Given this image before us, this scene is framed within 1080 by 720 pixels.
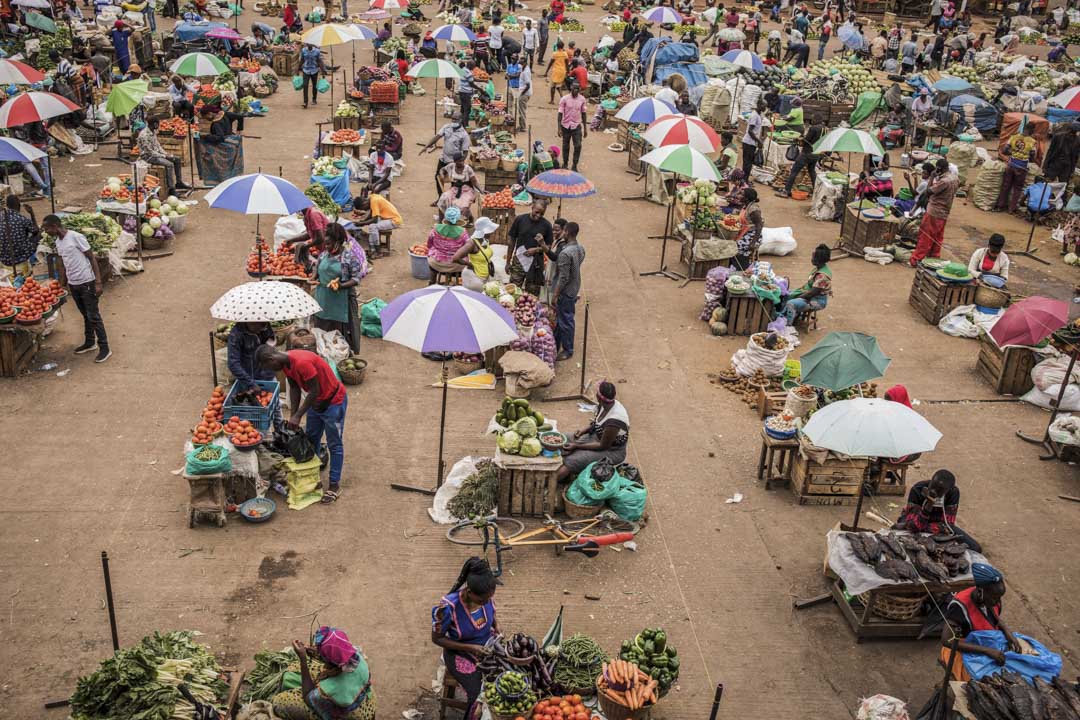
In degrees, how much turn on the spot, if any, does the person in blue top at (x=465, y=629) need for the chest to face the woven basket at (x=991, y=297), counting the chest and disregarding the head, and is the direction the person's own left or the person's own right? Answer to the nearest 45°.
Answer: approximately 90° to the person's own left

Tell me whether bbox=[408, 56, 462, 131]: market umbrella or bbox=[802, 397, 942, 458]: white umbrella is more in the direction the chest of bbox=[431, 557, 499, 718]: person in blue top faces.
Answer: the white umbrella

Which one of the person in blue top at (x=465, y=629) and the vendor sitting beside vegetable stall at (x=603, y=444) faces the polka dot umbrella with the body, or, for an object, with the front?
the vendor sitting beside vegetable stall

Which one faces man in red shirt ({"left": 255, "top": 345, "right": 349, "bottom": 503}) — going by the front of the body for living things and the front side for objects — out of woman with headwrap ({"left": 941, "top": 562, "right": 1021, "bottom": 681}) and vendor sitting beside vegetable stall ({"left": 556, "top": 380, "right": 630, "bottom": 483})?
the vendor sitting beside vegetable stall

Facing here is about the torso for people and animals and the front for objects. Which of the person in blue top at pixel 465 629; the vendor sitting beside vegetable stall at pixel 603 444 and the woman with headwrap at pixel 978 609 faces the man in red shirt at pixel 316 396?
the vendor sitting beside vegetable stall

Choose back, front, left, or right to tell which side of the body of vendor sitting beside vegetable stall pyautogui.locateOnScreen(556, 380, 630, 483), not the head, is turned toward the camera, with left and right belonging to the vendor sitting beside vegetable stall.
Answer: left

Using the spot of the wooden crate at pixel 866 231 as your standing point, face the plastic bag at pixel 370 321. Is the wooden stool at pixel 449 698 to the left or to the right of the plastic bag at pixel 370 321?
left

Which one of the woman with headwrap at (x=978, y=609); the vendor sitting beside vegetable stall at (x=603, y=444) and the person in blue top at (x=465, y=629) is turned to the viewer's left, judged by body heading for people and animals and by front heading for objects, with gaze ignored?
the vendor sitting beside vegetable stall

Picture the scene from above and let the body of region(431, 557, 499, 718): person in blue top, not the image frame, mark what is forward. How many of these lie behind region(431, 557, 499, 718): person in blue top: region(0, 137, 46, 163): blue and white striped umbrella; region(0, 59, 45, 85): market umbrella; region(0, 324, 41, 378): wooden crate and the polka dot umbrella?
4

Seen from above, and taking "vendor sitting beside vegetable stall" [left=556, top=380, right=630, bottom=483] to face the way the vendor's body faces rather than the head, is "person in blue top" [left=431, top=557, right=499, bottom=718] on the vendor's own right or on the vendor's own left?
on the vendor's own left

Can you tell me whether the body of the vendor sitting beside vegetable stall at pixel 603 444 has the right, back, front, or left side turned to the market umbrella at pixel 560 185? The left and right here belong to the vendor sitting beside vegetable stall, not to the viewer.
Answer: right

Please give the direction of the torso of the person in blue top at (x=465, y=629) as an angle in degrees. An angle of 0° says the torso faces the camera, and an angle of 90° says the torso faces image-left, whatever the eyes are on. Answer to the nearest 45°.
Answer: approximately 315°

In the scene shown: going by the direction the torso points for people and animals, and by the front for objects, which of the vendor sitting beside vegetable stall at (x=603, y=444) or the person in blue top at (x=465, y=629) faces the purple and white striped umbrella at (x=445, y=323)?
the vendor sitting beside vegetable stall
